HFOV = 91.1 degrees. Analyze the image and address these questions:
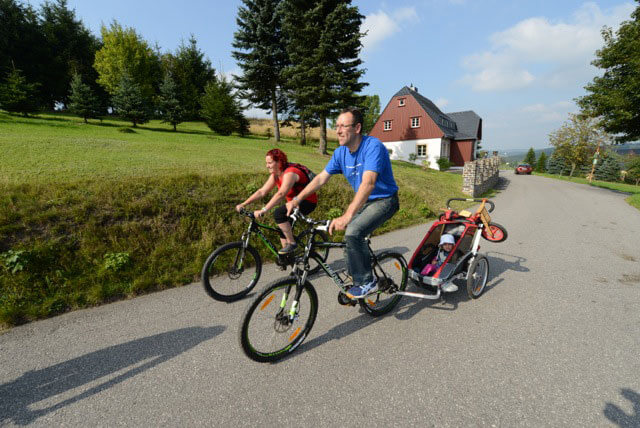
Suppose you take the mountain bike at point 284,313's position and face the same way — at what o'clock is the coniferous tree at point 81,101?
The coniferous tree is roughly at 3 o'clock from the mountain bike.

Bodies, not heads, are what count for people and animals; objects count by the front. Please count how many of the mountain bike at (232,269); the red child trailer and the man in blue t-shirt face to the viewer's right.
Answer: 0

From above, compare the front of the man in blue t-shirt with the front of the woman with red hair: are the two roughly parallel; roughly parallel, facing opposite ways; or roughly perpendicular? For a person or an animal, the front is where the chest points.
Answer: roughly parallel

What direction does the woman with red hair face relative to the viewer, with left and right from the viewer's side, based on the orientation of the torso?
facing the viewer and to the left of the viewer

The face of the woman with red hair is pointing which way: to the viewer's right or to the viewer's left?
to the viewer's left

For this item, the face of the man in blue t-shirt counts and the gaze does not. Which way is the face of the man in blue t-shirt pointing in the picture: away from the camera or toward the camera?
toward the camera

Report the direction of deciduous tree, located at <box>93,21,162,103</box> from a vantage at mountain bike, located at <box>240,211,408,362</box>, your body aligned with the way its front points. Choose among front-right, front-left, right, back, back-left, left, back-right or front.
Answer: right

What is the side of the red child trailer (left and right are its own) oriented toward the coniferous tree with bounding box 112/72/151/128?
right

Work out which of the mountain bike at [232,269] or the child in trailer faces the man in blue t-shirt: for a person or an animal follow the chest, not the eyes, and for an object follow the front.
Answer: the child in trailer

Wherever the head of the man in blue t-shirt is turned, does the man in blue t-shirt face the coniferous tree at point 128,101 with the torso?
no

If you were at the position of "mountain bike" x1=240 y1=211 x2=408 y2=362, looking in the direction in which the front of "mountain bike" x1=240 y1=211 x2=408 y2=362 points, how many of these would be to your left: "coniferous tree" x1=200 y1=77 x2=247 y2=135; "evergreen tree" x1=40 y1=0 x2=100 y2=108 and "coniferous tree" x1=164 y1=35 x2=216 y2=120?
0

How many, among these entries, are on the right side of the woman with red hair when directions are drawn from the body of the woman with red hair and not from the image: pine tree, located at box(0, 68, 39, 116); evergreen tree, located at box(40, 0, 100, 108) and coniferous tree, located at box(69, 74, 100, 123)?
3

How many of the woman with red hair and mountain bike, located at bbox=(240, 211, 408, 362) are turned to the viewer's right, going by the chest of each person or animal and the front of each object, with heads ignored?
0

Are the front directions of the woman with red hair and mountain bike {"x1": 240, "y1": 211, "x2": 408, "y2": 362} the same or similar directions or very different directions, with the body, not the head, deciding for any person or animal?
same or similar directions

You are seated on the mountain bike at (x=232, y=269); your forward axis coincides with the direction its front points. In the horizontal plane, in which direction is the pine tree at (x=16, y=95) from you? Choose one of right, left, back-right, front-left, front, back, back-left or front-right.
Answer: right

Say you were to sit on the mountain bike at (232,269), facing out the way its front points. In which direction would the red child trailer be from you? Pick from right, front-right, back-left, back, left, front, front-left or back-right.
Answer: back-left

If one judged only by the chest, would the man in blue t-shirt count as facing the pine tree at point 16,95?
no
